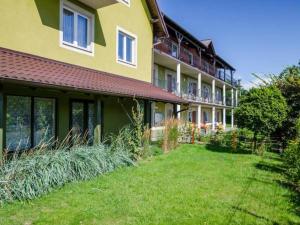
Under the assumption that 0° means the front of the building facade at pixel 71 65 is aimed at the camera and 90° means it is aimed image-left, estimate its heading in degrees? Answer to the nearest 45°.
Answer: approximately 315°

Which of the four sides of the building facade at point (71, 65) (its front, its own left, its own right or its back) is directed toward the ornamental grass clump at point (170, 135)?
left
